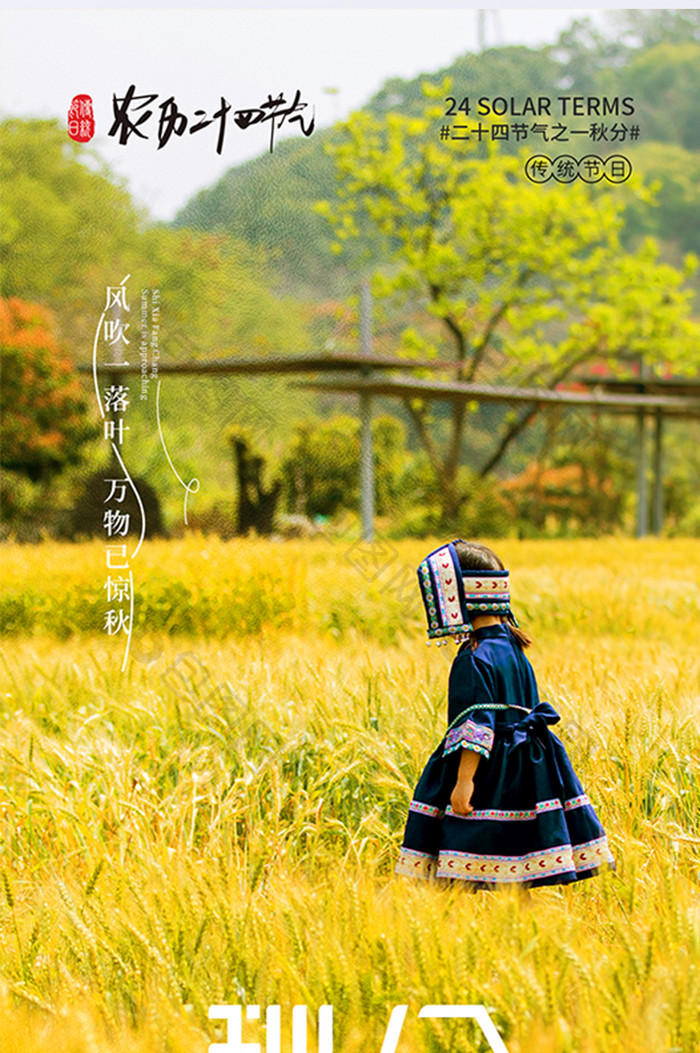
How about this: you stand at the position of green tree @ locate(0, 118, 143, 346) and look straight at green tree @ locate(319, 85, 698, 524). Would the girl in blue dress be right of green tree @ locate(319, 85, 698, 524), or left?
right

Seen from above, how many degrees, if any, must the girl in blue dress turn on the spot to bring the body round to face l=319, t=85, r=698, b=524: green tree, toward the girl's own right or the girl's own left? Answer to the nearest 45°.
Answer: approximately 45° to the girl's own right

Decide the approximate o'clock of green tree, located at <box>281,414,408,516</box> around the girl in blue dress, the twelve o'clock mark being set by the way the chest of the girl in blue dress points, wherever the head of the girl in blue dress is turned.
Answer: The green tree is roughly at 1 o'clock from the girl in blue dress.

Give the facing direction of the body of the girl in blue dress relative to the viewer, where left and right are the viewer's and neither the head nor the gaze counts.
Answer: facing away from the viewer and to the left of the viewer
